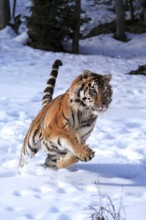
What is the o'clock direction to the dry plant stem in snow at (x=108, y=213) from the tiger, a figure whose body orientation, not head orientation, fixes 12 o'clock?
The dry plant stem in snow is roughly at 1 o'clock from the tiger.

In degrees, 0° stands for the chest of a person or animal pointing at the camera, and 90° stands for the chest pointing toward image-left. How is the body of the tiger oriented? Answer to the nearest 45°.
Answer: approximately 315°

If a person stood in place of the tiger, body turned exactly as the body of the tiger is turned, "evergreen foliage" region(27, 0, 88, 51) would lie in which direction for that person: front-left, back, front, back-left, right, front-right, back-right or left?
back-left
